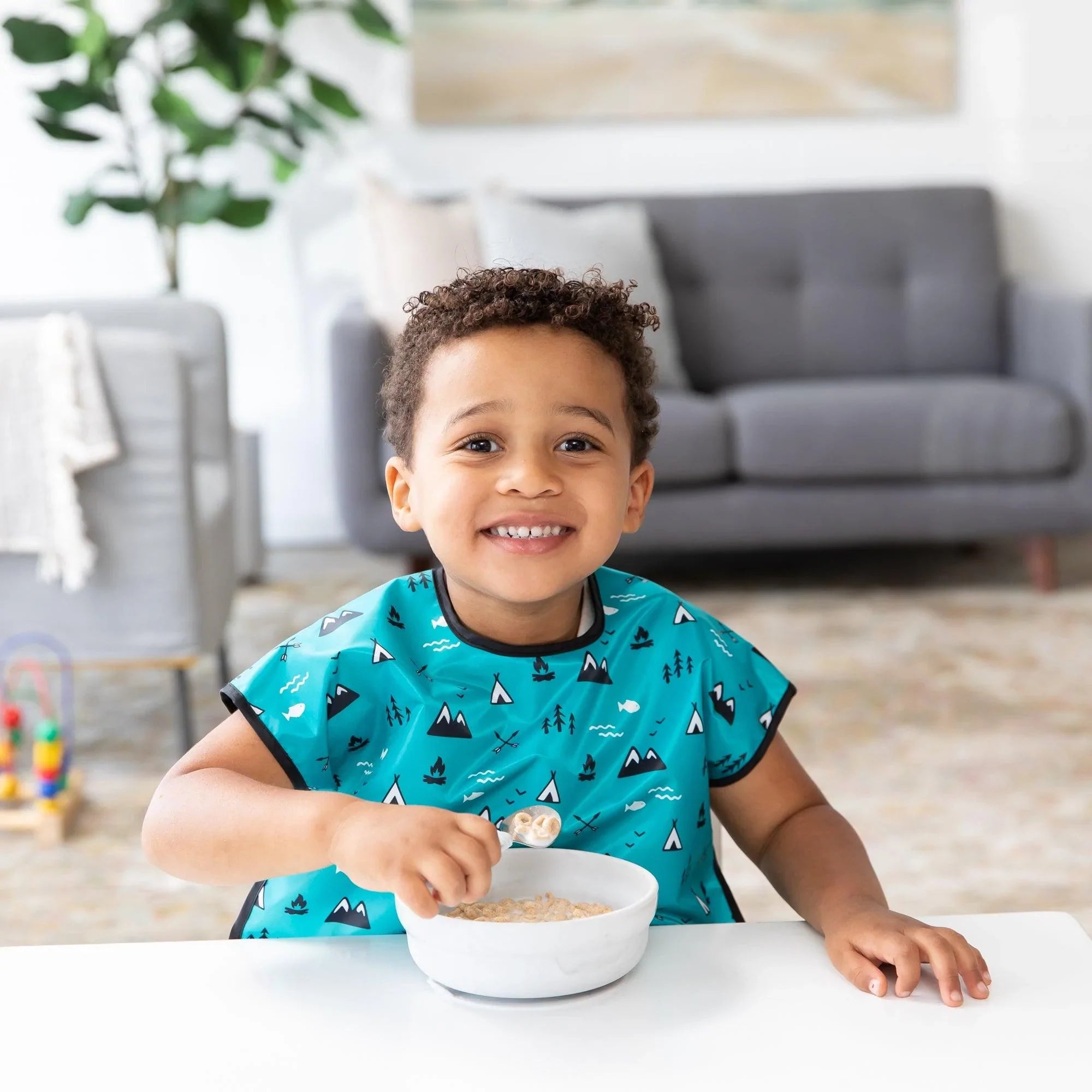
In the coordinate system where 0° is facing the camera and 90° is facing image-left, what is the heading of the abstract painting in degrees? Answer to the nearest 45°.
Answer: approximately 0°

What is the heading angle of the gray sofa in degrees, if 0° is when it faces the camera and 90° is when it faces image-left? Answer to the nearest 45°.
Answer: approximately 0°

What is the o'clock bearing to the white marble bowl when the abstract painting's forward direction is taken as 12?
The white marble bowl is roughly at 12 o'clock from the abstract painting.

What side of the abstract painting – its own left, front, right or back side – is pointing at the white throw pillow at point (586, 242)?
front

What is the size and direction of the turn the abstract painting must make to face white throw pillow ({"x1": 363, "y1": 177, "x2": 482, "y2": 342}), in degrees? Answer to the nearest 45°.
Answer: approximately 45° to its right

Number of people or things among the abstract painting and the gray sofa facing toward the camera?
2

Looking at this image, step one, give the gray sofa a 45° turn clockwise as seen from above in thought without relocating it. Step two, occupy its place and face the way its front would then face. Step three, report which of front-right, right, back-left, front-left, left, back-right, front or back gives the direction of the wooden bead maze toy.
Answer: front

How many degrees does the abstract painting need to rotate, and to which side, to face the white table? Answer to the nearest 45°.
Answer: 0° — it already faces it

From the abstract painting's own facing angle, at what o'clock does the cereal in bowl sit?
The cereal in bowl is roughly at 12 o'clock from the abstract painting.

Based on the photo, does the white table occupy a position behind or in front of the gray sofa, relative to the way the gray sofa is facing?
in front

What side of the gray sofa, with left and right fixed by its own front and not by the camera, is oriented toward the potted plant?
right

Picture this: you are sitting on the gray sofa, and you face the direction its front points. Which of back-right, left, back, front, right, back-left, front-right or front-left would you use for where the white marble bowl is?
front
